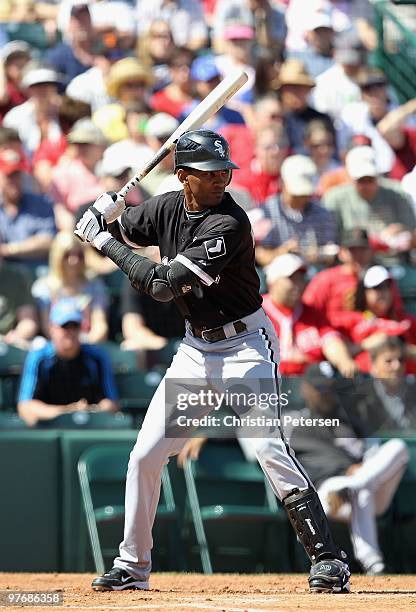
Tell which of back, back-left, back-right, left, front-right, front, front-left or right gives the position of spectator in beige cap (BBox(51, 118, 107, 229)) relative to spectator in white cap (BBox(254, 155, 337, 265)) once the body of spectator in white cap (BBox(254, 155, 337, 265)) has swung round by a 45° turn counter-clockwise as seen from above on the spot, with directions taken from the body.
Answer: back-right

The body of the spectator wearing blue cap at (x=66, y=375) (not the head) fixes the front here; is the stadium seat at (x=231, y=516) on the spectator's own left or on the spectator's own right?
on the spectator's own left

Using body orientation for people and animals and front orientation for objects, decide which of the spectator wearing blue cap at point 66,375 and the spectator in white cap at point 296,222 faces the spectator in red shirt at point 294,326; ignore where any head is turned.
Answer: the spectator in white cap

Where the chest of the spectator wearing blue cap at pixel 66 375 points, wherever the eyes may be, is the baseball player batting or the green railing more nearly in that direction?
the baseball player batting

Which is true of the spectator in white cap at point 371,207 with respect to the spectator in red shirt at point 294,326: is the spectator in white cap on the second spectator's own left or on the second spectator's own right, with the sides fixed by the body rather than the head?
on the second spectator's own left

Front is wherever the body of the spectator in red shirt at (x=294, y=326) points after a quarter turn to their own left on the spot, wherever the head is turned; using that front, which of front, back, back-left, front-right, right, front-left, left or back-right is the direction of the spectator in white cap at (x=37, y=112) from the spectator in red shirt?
left

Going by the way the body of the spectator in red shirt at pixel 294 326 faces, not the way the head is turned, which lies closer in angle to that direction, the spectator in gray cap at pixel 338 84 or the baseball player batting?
the baseball player batting

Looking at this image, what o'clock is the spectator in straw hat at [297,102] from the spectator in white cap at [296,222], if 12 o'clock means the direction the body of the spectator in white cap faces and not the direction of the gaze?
The spectator in straw hat is roughly at 6 o'clock from the spectator in white cap.

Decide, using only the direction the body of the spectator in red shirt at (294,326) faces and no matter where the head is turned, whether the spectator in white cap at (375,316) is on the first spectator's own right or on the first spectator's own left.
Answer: on the first spectator's own left

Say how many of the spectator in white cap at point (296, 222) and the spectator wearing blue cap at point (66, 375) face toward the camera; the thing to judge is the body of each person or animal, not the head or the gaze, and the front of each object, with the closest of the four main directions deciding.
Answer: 2

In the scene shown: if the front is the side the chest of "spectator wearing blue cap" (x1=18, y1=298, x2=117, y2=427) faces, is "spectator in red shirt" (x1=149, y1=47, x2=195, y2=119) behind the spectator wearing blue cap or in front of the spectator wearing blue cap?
behind

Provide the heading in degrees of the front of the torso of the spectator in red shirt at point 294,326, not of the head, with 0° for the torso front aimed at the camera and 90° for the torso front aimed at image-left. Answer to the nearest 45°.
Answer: approximately 315°
